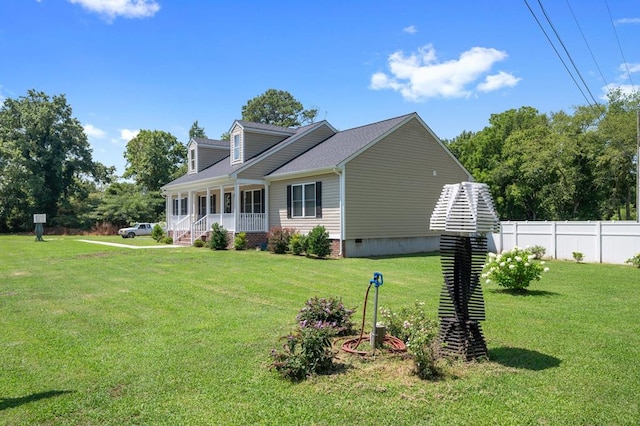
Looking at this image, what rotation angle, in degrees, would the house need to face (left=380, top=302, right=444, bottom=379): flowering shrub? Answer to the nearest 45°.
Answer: approximately 45° to its left

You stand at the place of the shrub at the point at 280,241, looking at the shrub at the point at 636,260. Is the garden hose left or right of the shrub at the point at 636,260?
right

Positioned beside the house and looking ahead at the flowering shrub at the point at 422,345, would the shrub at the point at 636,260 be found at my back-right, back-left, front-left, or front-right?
front-left

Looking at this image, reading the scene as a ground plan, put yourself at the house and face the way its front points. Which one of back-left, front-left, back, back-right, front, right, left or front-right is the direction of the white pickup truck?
right

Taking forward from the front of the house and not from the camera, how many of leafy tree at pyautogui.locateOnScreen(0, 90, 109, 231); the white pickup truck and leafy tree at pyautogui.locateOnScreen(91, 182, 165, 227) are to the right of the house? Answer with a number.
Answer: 3

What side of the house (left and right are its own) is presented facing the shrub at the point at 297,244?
front

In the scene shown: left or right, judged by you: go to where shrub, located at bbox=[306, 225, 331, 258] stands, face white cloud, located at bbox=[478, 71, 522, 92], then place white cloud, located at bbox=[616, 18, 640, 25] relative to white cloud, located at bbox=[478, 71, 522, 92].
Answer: right

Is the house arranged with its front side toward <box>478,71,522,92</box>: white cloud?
no

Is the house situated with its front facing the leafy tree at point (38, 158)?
no

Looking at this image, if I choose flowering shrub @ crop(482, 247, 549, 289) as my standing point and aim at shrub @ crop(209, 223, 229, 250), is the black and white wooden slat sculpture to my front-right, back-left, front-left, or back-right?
back-left

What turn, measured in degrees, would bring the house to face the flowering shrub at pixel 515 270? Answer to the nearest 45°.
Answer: approximately 45° to its left

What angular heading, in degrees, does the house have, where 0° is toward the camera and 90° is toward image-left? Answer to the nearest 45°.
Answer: approximately 45°
